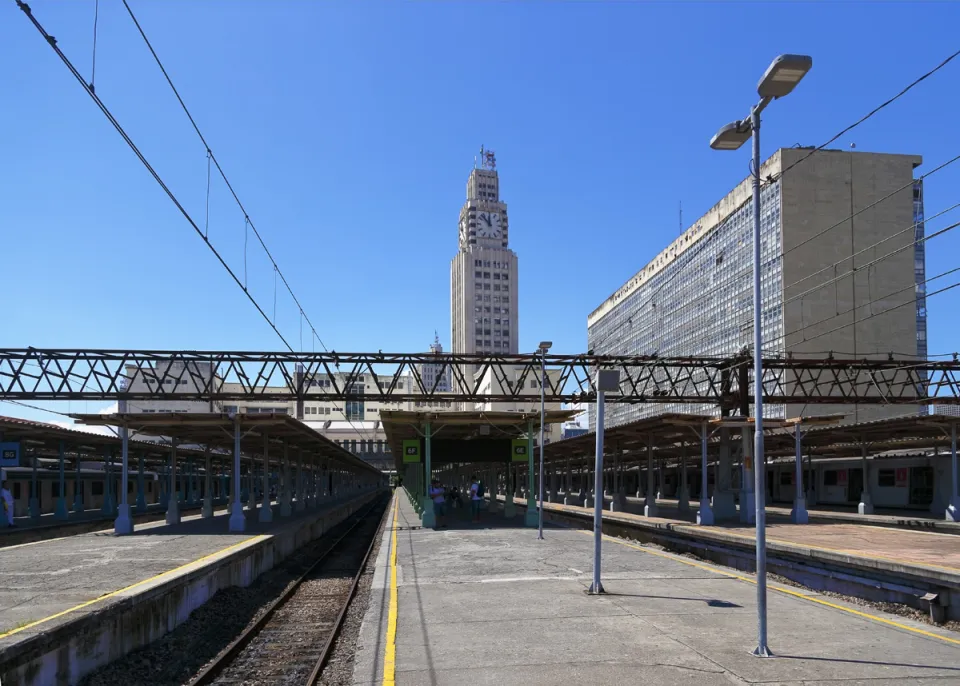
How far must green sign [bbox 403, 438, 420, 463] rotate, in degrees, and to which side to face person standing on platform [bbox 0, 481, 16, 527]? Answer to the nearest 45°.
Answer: approximately 90° to its right

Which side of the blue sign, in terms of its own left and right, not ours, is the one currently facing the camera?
front

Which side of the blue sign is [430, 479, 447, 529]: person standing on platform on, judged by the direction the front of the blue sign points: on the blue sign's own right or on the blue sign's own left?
on the blue sign's own left

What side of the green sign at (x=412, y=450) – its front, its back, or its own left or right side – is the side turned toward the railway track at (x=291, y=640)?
front

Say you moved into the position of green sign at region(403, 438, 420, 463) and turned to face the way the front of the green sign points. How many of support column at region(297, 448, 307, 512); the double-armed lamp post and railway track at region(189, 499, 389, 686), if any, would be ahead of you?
2

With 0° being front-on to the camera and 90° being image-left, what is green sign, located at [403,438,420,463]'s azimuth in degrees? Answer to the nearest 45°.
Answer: approximately 0°

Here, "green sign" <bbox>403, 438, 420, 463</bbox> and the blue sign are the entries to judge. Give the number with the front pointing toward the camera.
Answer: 2

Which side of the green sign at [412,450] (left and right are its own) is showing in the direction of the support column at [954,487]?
left
